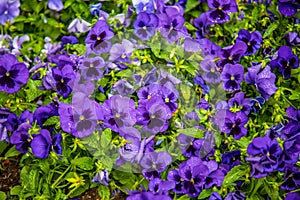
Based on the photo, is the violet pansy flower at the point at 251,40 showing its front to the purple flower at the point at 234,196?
yes

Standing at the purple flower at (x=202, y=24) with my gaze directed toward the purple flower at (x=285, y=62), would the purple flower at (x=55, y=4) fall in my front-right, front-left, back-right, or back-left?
back-right

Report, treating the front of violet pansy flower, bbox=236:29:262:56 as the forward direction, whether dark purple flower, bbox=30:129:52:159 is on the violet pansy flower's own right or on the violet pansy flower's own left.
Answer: on the violet pansy flower's own right

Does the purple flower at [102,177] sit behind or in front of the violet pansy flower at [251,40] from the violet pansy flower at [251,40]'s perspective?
in front

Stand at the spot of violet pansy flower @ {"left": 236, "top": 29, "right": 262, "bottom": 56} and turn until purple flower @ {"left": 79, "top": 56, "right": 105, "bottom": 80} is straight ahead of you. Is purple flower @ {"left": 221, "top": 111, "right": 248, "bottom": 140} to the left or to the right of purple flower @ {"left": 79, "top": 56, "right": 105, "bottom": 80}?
left

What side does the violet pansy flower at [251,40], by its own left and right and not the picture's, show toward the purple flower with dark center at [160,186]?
front

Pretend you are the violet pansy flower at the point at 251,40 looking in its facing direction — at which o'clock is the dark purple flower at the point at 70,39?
The dark purple flower is roughly at 3 o'clock from the violet pansy flower.

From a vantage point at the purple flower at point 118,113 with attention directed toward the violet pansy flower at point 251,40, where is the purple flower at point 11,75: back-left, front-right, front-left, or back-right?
back-left

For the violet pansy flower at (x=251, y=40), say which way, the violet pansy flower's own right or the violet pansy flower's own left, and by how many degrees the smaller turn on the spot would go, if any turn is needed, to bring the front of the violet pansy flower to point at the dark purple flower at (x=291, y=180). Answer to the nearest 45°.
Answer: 0° — it already faces it

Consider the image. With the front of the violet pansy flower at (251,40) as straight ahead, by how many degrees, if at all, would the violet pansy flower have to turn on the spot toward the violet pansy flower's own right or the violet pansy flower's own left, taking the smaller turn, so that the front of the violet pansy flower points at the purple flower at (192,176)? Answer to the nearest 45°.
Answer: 0° — it already faces it

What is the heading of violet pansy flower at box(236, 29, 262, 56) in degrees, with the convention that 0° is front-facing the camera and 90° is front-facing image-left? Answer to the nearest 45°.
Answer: approximately 0°
